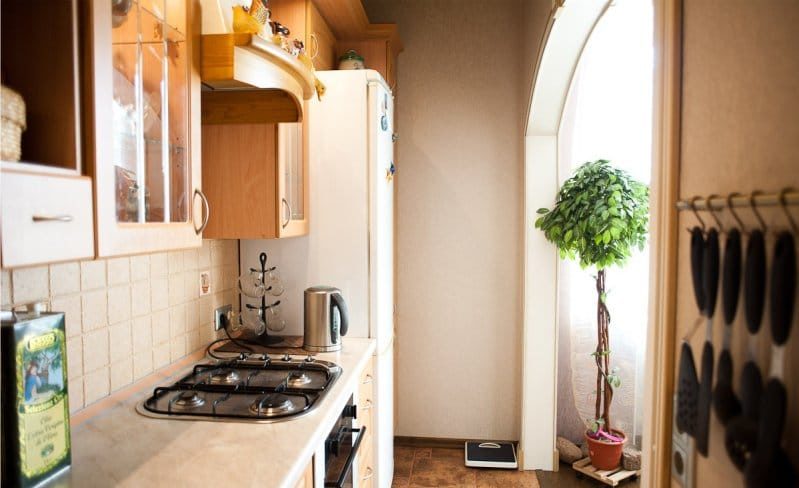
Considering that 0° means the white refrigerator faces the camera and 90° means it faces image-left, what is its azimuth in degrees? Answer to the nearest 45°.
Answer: approximately 270°

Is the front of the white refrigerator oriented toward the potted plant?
yes

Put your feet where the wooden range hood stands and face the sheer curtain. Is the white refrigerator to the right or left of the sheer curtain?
left

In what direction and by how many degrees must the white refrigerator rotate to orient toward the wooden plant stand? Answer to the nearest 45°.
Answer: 0° — it already faces it

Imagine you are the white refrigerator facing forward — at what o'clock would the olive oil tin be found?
The olive oil tin is roughly at 4 o'clock from the white refrigerator.

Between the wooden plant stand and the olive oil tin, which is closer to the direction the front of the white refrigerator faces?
the wooden plant stand

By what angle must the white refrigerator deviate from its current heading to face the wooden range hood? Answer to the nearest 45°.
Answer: approximately 135° to its right

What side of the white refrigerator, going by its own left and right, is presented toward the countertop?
right
